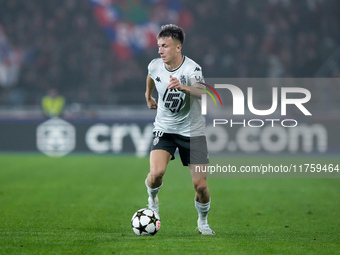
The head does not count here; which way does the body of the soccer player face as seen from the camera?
toward the camera

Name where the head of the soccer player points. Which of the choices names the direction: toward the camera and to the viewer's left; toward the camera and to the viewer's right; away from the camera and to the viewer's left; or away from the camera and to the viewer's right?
toward the camera and to the viewer's left

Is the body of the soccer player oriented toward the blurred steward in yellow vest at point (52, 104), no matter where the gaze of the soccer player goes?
no
